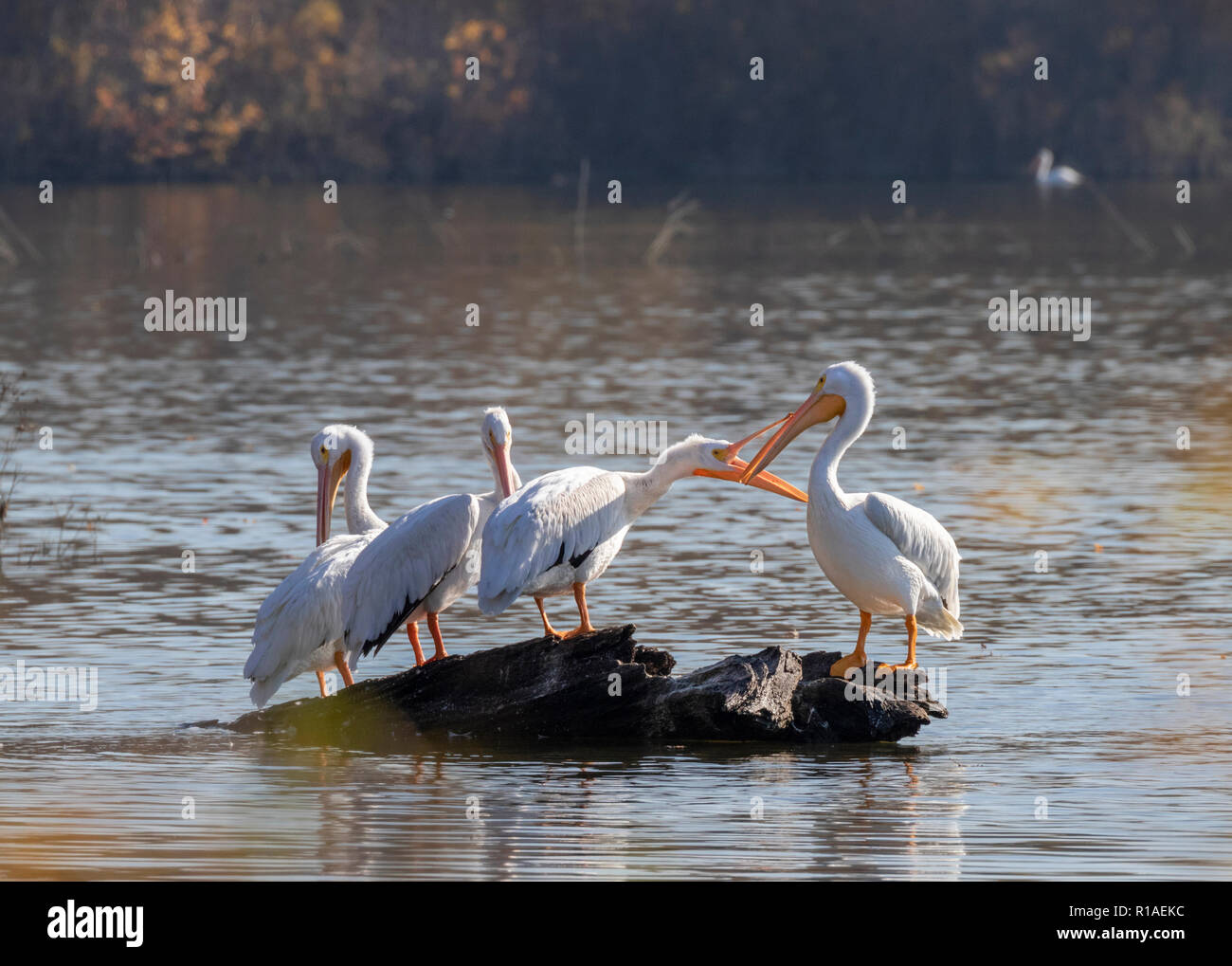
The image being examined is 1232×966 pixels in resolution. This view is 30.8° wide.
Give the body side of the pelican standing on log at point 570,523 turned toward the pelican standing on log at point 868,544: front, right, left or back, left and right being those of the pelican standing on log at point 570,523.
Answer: front

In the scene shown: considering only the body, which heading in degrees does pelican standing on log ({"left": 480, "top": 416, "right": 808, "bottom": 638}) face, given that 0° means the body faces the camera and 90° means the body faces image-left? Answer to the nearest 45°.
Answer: approximately 270°

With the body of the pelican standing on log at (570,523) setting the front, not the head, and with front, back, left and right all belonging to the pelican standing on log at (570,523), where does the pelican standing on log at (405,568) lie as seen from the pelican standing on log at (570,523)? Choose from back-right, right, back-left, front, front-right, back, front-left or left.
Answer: back

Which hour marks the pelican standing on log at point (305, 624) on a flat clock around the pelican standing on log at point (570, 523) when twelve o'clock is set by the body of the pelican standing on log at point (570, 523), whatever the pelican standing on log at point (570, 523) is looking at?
the pelican standing on log at point (305, 624) is roughly at 6 o'clock from the pelican standing on log at point (570, 523).
